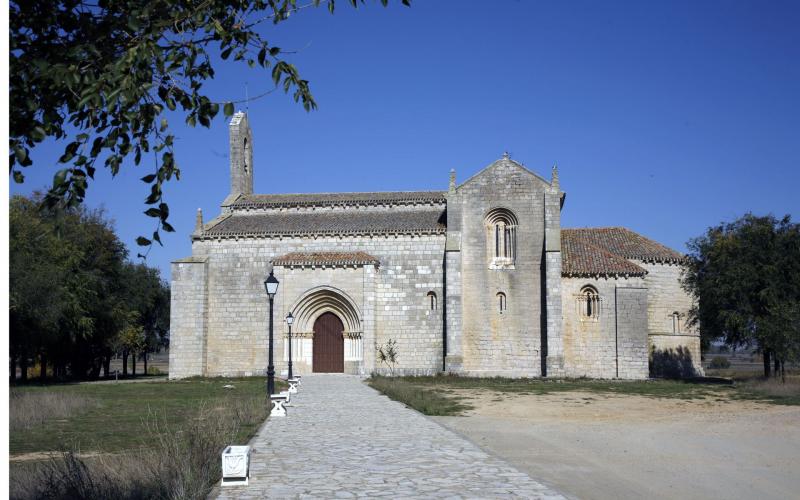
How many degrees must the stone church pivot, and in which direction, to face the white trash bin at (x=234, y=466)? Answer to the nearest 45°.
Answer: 0° — it already faces it

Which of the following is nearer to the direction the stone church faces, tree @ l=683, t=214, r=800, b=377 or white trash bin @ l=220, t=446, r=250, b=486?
the white trash bin

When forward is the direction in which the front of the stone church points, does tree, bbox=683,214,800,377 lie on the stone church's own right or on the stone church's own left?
on the stone church's own left

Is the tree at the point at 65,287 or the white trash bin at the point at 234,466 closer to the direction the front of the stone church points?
the white trash bin

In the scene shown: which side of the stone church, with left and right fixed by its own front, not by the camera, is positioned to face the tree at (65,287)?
right

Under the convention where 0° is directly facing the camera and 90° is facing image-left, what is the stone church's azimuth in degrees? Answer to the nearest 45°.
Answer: approximately 0°
